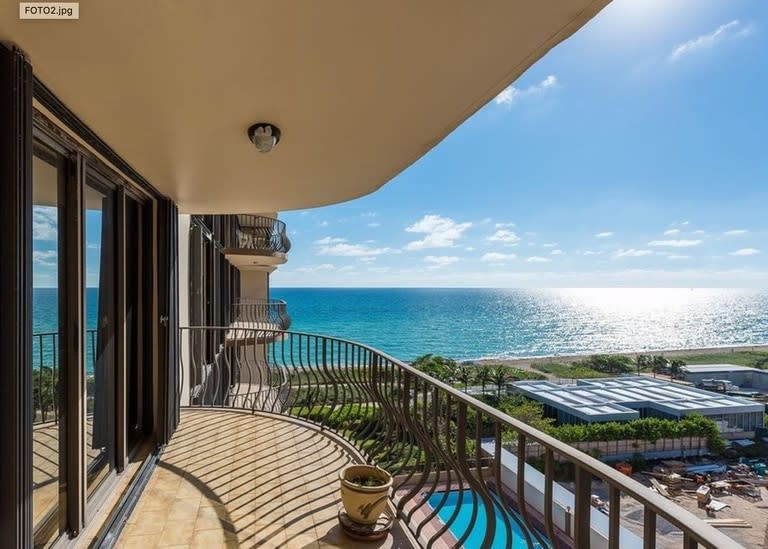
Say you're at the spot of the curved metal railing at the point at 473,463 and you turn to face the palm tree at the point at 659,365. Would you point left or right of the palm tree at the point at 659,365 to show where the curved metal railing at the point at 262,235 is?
left

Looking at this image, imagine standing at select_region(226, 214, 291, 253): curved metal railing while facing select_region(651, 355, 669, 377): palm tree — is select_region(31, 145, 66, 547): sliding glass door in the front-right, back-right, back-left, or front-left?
back-right

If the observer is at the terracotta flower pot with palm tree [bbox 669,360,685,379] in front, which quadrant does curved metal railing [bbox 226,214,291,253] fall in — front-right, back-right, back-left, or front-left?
front-left
